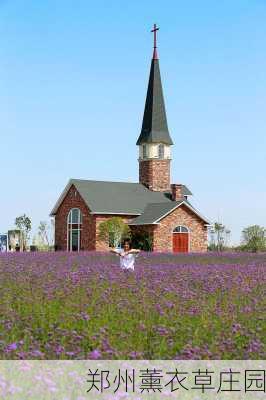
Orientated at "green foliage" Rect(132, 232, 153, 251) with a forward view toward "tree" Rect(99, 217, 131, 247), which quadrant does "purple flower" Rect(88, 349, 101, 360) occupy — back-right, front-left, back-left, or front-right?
front-left

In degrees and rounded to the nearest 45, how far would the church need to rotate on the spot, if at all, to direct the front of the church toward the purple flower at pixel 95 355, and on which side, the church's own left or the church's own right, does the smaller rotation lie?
approximately 45° to the church's own right

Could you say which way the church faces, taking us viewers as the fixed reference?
facing the viewer and to the right of the viewer
